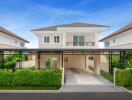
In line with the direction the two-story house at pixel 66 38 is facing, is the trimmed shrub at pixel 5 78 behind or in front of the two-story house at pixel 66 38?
in front

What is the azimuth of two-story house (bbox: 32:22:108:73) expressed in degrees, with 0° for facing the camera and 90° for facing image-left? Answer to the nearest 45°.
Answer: approximately 0°

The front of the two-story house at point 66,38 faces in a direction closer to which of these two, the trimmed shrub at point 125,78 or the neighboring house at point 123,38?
the trimmed shrub

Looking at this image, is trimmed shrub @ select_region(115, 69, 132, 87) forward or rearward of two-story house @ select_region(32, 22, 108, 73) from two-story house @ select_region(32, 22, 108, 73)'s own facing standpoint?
forward

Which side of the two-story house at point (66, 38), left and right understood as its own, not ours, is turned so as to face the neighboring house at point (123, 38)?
left

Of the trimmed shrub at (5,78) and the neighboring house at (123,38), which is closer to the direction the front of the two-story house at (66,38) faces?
the trimmed shrub

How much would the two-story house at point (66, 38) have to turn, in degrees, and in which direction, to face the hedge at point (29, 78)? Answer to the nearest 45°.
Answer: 0° — it already faces it
